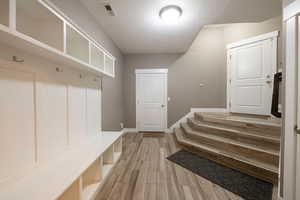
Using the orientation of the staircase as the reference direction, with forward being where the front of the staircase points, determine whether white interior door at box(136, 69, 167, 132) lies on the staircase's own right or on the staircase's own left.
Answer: on the staircase's own right

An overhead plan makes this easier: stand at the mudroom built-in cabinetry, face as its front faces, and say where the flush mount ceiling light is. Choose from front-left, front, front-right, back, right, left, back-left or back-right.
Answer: front-left

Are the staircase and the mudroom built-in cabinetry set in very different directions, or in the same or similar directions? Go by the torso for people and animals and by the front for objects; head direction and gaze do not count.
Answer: very different directions

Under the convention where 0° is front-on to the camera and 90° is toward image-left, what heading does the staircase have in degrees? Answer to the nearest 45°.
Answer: approximately 45°

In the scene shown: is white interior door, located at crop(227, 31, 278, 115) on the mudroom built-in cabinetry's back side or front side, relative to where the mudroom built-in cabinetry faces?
on the front side

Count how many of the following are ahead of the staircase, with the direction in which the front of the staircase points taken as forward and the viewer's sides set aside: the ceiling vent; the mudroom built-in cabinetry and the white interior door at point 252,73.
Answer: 2

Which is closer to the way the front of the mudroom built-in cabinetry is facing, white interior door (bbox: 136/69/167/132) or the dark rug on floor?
the dark rug on floor

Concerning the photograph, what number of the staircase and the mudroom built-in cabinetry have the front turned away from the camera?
0

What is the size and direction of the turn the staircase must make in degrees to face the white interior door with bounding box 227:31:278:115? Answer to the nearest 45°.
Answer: approximately 135° to its right

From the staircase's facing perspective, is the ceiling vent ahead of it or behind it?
ahead
